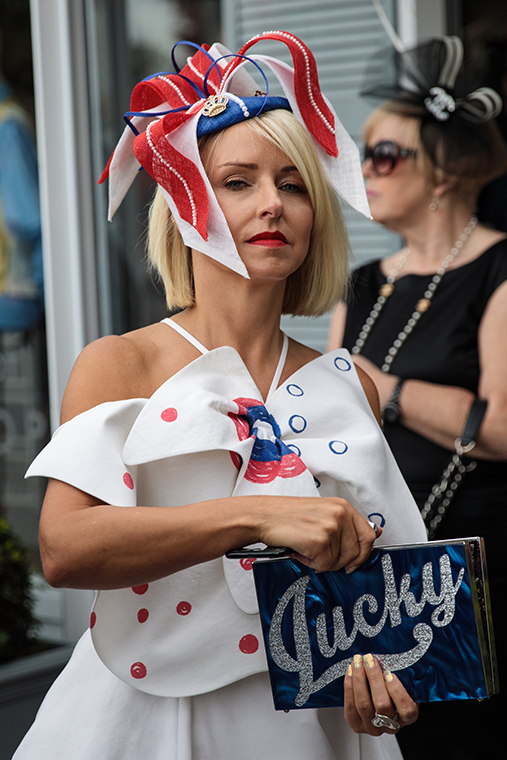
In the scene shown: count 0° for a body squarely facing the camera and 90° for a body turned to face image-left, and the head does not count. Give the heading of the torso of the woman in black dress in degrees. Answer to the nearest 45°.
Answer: approximately 45°

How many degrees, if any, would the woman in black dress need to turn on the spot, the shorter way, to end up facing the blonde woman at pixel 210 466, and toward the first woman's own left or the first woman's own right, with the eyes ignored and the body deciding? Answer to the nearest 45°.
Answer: approximately 45° to the first woman's own left
